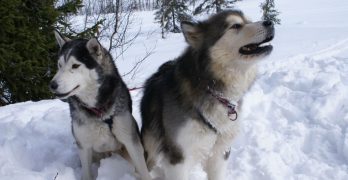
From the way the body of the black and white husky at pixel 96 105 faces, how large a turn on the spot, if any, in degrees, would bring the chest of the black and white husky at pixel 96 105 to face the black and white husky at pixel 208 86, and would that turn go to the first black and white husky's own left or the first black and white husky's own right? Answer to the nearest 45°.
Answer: approximately 45° to the first black and white husky's own left

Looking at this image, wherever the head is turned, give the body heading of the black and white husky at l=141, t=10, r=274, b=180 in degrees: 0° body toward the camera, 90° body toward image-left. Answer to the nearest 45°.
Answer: approximately 315°

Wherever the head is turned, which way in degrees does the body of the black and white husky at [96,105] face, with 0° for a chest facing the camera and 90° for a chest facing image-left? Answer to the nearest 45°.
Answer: approximately 0°

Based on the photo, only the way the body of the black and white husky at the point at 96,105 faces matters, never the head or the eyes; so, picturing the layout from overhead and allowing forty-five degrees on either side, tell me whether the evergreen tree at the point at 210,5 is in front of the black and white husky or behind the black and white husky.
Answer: behind

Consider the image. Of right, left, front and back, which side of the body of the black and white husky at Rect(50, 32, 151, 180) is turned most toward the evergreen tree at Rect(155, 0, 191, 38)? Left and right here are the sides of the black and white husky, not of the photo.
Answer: back

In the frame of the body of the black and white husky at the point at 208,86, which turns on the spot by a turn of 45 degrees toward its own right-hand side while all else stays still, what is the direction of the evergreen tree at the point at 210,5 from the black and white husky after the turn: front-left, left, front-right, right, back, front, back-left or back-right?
back
